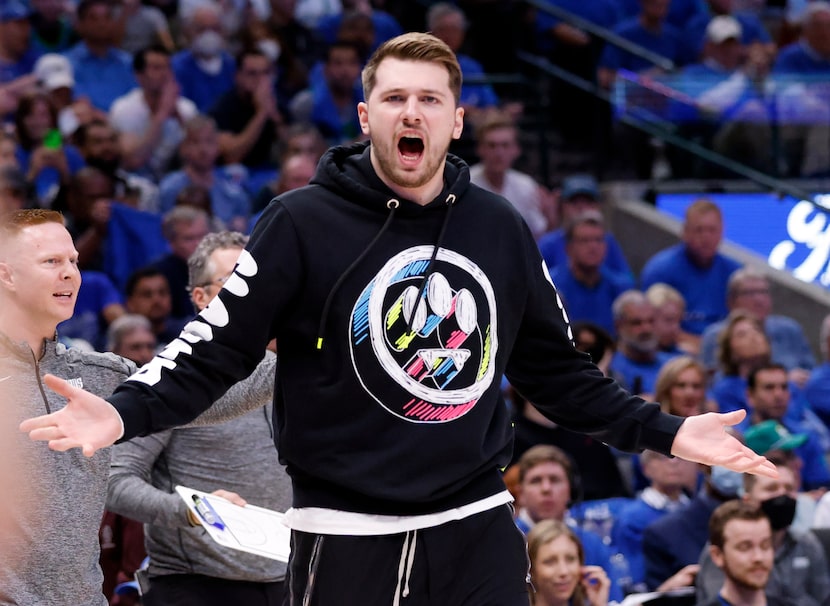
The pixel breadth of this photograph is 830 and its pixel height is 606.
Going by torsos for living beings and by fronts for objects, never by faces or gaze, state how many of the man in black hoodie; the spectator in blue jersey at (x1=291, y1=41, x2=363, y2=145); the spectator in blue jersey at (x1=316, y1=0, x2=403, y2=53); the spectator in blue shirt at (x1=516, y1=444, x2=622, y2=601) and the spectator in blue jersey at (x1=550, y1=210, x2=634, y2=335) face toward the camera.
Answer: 5

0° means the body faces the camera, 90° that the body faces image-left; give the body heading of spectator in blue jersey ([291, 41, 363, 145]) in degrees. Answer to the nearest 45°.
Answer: approximately 0°

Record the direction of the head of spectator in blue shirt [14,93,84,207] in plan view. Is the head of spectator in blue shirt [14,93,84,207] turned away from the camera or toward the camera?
toward the camera

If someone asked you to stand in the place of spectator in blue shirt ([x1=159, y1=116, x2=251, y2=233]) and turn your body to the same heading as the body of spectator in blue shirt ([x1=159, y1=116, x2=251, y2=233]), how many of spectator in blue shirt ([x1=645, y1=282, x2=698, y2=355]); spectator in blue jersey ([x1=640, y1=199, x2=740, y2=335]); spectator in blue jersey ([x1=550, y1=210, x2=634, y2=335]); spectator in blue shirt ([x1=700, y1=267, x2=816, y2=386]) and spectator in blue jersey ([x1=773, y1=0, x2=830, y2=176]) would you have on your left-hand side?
5

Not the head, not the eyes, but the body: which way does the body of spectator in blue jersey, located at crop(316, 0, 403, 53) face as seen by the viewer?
toward the camera

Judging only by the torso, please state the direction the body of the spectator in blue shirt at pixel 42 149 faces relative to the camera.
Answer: toward the camera

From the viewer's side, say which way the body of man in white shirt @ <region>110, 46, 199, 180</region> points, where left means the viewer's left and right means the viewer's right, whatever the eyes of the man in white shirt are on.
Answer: facing the viewer and to the right of the viewer

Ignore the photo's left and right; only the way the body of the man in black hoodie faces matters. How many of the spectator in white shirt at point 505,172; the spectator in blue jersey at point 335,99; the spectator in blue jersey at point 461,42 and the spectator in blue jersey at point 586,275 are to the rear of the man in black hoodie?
4

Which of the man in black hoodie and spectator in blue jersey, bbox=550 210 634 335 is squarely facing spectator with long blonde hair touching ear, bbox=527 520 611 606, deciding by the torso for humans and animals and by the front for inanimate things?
spectator in blue jersey, bbox=550 210 634 335

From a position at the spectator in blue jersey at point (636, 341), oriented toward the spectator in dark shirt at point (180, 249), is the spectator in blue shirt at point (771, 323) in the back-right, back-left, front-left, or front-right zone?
back-right

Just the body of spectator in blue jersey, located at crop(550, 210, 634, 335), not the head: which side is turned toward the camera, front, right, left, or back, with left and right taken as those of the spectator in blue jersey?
front

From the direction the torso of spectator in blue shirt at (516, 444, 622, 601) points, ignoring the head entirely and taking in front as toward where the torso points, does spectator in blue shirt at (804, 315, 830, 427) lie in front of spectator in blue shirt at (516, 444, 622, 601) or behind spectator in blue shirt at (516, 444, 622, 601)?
behind

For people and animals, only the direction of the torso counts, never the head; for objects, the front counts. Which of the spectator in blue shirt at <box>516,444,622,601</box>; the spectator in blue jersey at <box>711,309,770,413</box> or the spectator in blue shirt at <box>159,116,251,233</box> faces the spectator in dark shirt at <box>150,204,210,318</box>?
the spectator in blue shirt at <box>159,116,251,233</box>

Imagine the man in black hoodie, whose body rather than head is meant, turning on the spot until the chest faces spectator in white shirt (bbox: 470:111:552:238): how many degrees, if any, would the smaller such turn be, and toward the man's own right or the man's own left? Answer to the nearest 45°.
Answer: approximately 180°

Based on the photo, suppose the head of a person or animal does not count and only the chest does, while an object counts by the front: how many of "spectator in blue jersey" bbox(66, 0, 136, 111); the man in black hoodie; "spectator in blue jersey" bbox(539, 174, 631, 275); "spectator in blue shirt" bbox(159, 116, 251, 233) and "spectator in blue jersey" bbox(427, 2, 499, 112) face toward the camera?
5

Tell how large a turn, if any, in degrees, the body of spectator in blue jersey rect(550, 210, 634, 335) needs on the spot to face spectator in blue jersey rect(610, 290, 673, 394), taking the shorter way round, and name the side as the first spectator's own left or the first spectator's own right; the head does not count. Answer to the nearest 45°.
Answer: approximately 45° to the first spectator's own left
